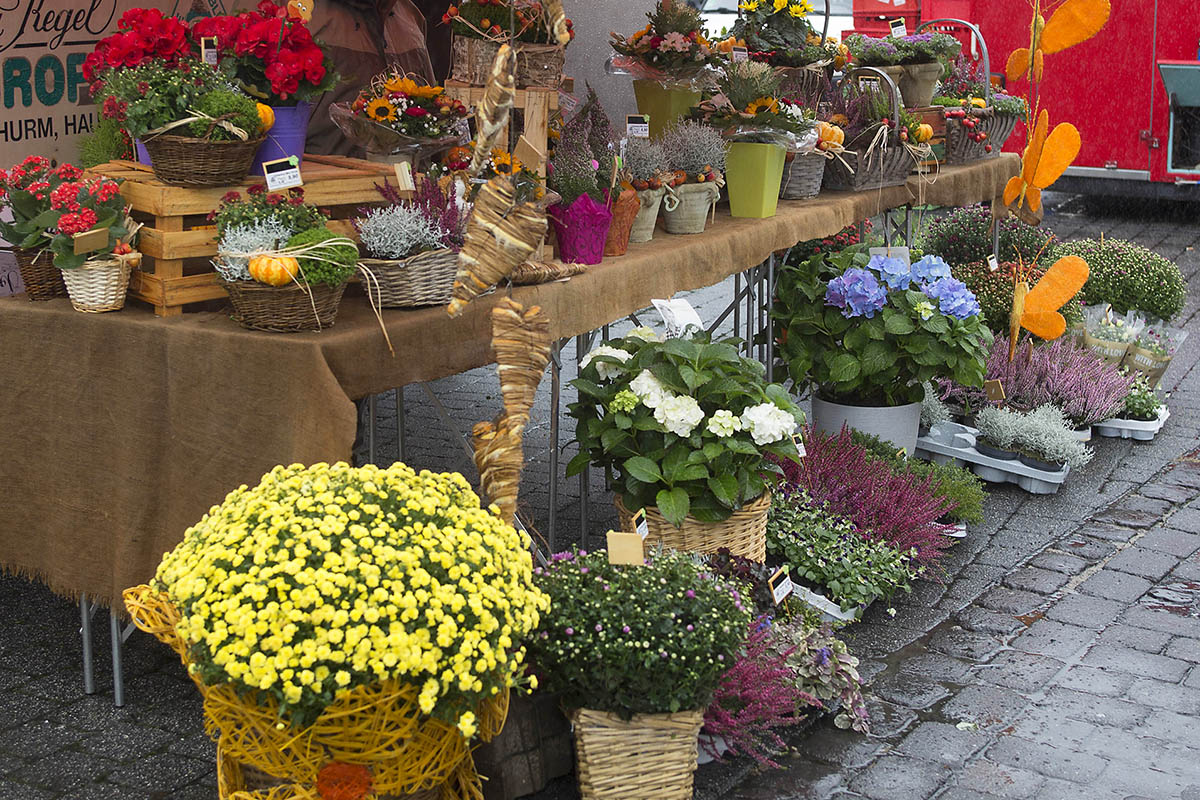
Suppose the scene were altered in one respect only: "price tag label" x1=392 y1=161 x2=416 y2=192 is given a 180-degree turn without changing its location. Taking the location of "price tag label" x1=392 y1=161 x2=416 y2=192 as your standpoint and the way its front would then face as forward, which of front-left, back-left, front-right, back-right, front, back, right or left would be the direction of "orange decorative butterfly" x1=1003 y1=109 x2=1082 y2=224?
front-right

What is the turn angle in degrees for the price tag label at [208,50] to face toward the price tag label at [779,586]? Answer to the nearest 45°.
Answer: approximately 90° to its left

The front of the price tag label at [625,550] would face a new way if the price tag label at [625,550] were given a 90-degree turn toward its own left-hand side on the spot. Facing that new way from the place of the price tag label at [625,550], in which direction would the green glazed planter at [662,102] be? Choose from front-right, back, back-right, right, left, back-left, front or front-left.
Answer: left

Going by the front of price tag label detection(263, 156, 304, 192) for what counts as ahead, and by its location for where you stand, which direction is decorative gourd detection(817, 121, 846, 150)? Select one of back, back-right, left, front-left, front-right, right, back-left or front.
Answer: back-left

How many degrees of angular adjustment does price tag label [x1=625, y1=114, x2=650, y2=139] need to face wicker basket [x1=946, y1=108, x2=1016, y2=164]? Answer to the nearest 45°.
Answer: approximately 135° to its left

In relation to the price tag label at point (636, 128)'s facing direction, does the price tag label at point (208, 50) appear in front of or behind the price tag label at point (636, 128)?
in front

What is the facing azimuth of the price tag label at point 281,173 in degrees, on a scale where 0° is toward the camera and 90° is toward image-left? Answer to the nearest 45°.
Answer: approximately 0°

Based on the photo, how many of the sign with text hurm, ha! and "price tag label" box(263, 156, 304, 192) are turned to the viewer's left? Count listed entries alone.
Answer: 0

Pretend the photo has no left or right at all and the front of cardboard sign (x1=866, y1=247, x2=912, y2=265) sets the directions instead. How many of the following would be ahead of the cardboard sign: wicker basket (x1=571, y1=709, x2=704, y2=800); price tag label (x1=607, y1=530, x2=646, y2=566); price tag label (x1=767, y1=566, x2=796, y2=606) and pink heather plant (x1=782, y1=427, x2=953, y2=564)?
4
